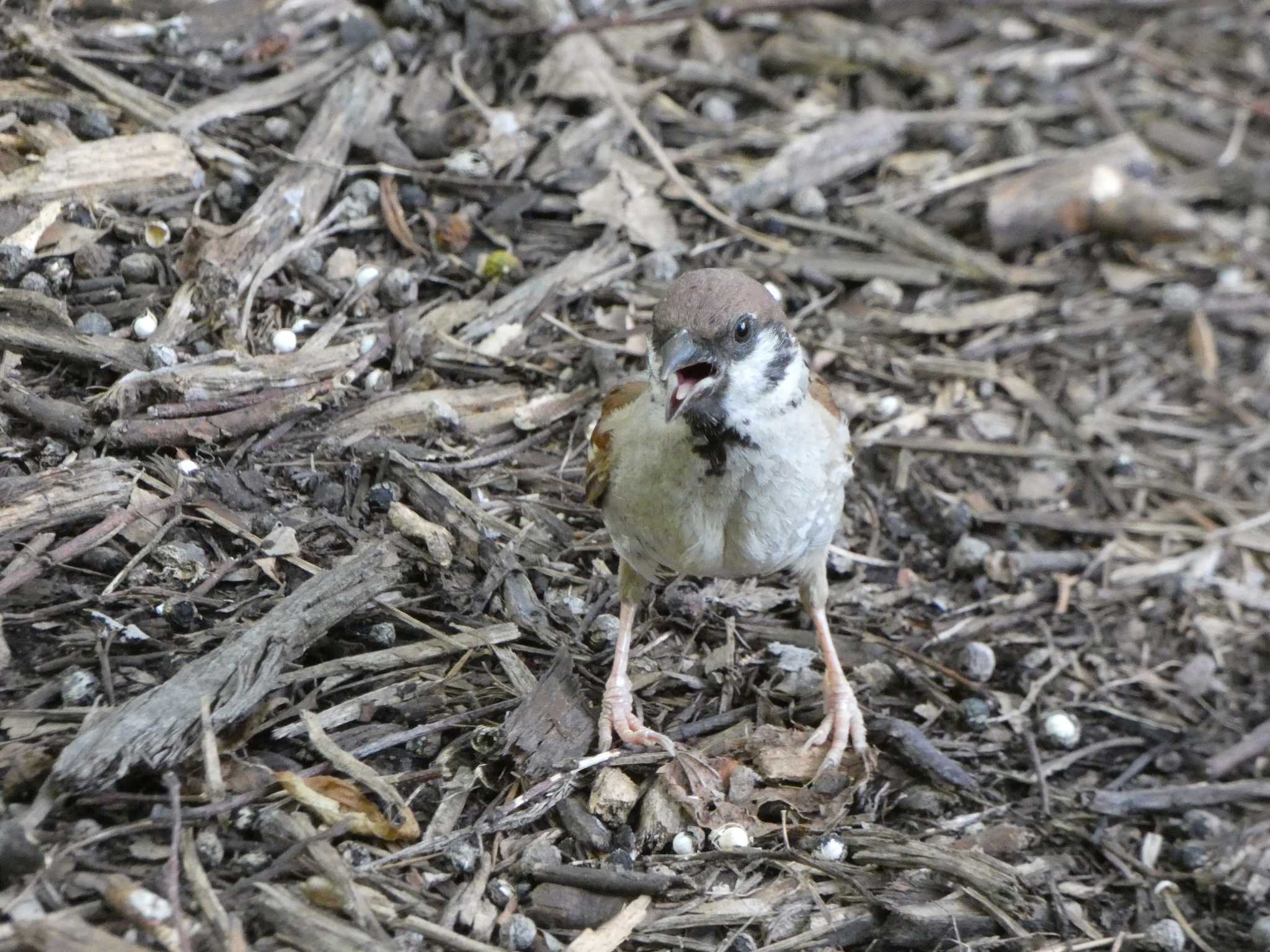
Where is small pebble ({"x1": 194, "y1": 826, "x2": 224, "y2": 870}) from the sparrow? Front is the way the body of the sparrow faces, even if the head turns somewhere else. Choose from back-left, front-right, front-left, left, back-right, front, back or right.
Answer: front-right

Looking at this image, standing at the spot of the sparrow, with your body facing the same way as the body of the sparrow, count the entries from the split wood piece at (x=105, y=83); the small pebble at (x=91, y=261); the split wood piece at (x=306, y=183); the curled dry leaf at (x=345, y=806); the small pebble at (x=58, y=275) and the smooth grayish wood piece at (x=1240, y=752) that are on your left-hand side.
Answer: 1

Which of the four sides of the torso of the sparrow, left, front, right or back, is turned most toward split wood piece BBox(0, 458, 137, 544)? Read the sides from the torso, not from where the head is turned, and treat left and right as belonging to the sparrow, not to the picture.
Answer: right

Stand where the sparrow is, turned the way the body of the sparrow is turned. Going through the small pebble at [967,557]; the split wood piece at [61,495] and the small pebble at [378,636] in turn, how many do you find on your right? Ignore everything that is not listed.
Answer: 2

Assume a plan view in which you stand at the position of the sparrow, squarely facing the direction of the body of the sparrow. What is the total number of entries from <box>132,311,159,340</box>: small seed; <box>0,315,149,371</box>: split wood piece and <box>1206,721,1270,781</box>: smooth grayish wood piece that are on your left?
1

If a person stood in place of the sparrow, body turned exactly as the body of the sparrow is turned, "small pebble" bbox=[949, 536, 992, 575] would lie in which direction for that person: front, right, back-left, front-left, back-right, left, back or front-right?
back-left

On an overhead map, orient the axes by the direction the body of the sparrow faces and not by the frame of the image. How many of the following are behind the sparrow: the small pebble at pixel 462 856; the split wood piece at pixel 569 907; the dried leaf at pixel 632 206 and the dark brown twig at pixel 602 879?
1

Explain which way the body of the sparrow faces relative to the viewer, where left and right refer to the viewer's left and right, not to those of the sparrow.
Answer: facing the viewer

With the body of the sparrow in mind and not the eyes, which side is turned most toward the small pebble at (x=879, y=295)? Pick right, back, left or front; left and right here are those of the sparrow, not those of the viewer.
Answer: back

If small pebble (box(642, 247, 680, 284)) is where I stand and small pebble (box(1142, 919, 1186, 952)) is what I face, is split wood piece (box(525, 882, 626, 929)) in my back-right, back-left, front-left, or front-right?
front-right

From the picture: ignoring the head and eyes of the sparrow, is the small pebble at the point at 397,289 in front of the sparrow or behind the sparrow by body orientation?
behind

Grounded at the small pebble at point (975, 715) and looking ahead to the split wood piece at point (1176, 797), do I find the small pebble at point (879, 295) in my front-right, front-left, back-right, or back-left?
back-left

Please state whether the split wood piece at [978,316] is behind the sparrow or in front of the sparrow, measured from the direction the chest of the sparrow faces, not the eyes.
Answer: behind

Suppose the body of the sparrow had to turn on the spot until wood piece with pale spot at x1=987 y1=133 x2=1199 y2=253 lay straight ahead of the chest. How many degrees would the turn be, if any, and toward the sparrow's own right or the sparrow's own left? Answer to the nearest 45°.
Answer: approximately 135° to the sparrow's own left

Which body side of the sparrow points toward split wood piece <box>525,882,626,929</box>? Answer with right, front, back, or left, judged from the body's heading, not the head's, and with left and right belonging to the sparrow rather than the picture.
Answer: front
